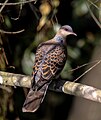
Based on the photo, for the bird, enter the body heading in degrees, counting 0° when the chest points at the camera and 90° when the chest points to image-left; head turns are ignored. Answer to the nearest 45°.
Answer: approximately 225°
